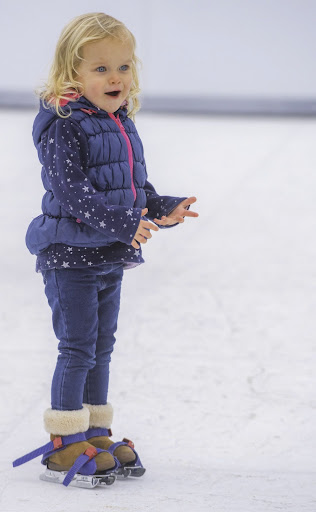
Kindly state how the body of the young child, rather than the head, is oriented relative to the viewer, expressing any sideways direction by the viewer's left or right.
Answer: facing the viewer and to the right of the viewer

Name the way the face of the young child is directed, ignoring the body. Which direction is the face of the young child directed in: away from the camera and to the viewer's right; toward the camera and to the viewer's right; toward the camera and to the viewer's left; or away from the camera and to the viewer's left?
toward the camera and to the viewer's right
